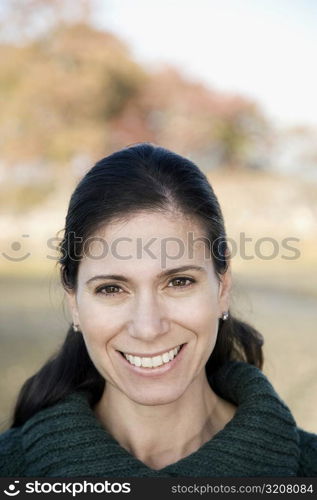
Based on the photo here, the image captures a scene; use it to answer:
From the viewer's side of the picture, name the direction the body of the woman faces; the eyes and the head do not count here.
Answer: toward the camera

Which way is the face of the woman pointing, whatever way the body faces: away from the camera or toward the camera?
toward the camera
